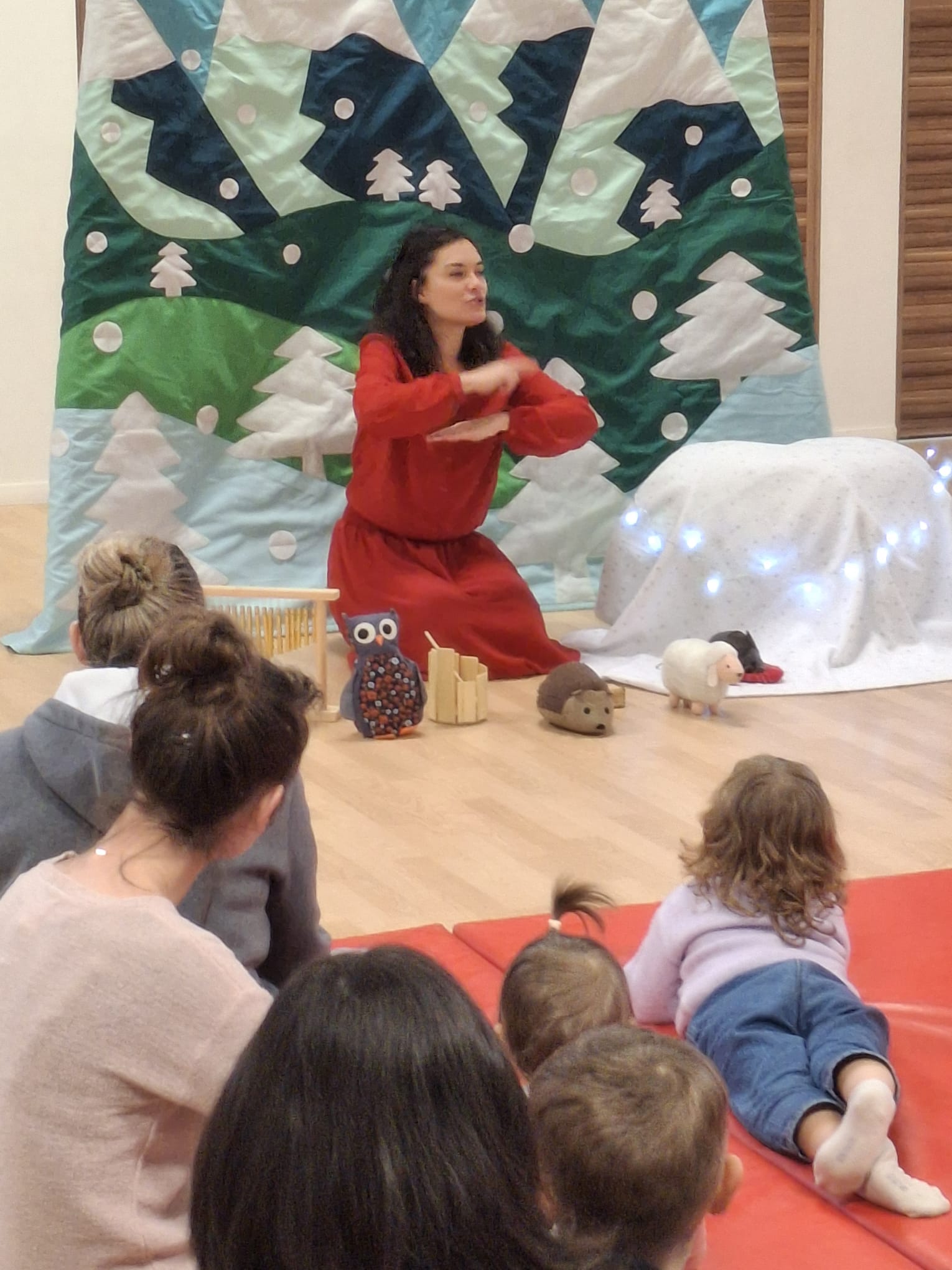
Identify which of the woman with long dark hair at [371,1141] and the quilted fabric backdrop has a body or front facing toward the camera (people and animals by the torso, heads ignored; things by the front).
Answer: the quilted fabric backdrop

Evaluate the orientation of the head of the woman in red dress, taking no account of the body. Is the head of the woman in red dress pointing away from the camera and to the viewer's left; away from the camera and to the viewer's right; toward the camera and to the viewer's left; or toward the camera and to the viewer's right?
toward the camera and to the viewer's right

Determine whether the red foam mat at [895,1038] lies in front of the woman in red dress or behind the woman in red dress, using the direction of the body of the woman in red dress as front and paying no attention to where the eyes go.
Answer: in front

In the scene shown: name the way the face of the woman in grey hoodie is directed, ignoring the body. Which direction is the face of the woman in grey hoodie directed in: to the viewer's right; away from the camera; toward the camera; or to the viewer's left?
away from the camera

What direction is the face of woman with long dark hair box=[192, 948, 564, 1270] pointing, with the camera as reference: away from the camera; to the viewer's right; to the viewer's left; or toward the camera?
away from the camera

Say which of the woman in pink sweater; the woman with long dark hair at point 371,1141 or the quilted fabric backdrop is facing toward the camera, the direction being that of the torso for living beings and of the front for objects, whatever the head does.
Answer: the quilted fabric backdrop

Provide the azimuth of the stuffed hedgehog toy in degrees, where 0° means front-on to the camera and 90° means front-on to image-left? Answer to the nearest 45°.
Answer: approximately 315°

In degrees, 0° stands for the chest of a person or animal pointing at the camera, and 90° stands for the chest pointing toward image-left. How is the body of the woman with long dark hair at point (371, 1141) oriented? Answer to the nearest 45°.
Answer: approximately 180°

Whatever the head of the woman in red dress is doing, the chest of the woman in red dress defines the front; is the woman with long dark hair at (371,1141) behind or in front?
in front

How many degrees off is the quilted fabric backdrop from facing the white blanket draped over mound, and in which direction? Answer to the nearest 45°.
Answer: approximately 90° to its left

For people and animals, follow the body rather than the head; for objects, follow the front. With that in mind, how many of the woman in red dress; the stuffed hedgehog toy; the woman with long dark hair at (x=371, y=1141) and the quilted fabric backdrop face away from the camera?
1

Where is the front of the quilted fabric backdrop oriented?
toward the camera

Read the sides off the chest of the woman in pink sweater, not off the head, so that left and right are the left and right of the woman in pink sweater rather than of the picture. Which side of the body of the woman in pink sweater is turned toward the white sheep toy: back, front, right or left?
front

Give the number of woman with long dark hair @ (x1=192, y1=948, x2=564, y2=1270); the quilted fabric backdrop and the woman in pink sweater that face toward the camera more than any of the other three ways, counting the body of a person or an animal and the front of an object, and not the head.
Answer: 1

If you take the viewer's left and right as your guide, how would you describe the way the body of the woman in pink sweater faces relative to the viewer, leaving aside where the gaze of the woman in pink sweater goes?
facing away from the viewer and to the right of the viewer
